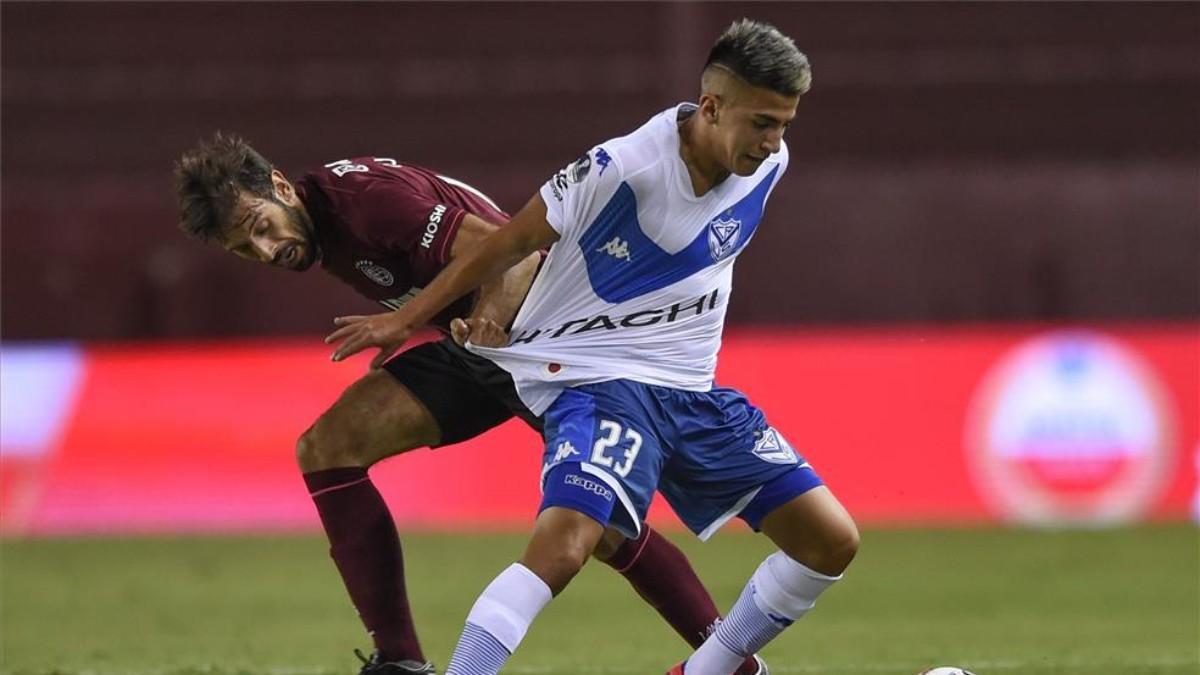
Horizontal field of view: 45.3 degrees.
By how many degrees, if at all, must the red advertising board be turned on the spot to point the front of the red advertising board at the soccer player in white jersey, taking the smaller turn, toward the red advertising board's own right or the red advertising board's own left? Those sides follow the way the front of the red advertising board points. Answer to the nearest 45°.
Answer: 0° — it already faces them

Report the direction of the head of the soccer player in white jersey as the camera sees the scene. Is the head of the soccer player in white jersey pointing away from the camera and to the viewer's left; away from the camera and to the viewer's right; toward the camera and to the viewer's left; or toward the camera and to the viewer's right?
toward the camera and to the viewer's right

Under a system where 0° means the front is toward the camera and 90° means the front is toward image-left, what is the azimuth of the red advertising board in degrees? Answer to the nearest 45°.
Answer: approximately 0°

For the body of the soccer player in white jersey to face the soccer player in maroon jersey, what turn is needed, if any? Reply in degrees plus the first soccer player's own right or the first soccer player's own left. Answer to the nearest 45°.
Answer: approximately 180°

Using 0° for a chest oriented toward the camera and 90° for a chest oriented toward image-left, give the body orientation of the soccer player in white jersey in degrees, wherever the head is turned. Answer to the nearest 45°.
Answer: approximately 315°

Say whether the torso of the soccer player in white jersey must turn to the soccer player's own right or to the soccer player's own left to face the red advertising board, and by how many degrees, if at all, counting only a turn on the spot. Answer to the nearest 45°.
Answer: approximately 135° to the soccer player's own left
